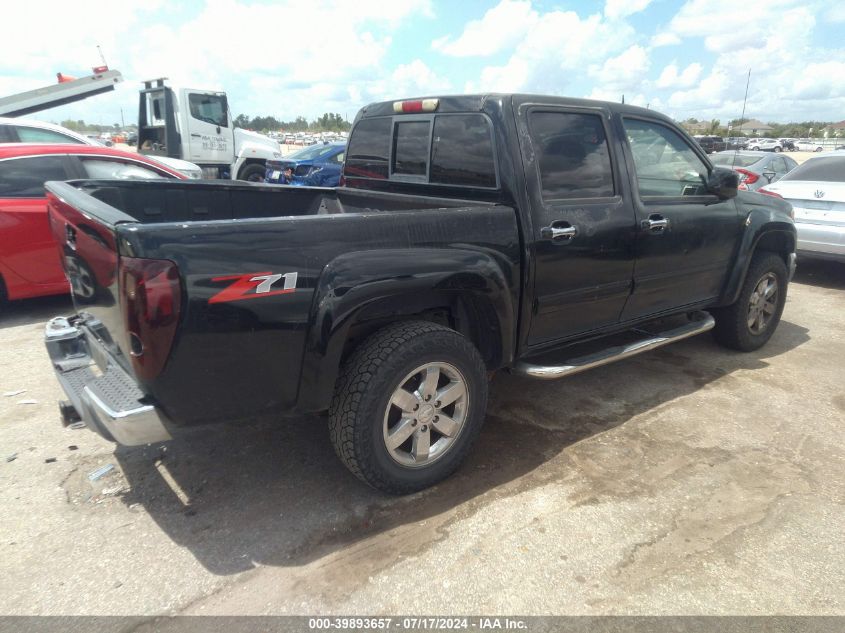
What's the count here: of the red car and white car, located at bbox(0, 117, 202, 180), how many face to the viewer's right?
2

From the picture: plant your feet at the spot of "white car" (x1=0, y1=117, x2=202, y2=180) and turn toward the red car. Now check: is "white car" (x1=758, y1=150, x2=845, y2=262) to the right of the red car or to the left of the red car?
left

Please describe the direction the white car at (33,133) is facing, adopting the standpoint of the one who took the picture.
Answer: facing to the right of the viewer

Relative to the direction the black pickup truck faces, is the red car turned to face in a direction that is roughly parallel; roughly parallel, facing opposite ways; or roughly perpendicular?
roughly parallel

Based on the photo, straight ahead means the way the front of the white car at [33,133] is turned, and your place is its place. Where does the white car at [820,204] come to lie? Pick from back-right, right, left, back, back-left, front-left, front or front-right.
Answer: front-right

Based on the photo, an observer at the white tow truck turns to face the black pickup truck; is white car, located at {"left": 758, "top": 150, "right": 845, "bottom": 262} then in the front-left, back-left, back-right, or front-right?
front-left

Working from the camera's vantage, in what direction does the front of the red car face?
facing to the right of the viewer

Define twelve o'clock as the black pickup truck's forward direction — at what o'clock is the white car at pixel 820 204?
The white car is roughly at 12 o'clock from the black pickup truck.

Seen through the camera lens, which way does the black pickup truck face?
facing away from the viewer and to the right of the viewer

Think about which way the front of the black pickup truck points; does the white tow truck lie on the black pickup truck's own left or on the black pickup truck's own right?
on the black pickup truck's own left

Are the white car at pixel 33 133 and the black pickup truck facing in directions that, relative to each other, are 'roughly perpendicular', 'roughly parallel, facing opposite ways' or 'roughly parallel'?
roughly parallel

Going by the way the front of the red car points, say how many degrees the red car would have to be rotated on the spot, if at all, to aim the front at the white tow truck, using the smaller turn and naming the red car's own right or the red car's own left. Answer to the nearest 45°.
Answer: approximately 90° to the red car's own left

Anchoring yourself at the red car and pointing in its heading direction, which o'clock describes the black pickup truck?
The black pickup truck is roughly at 2 o'clock from the red car.
